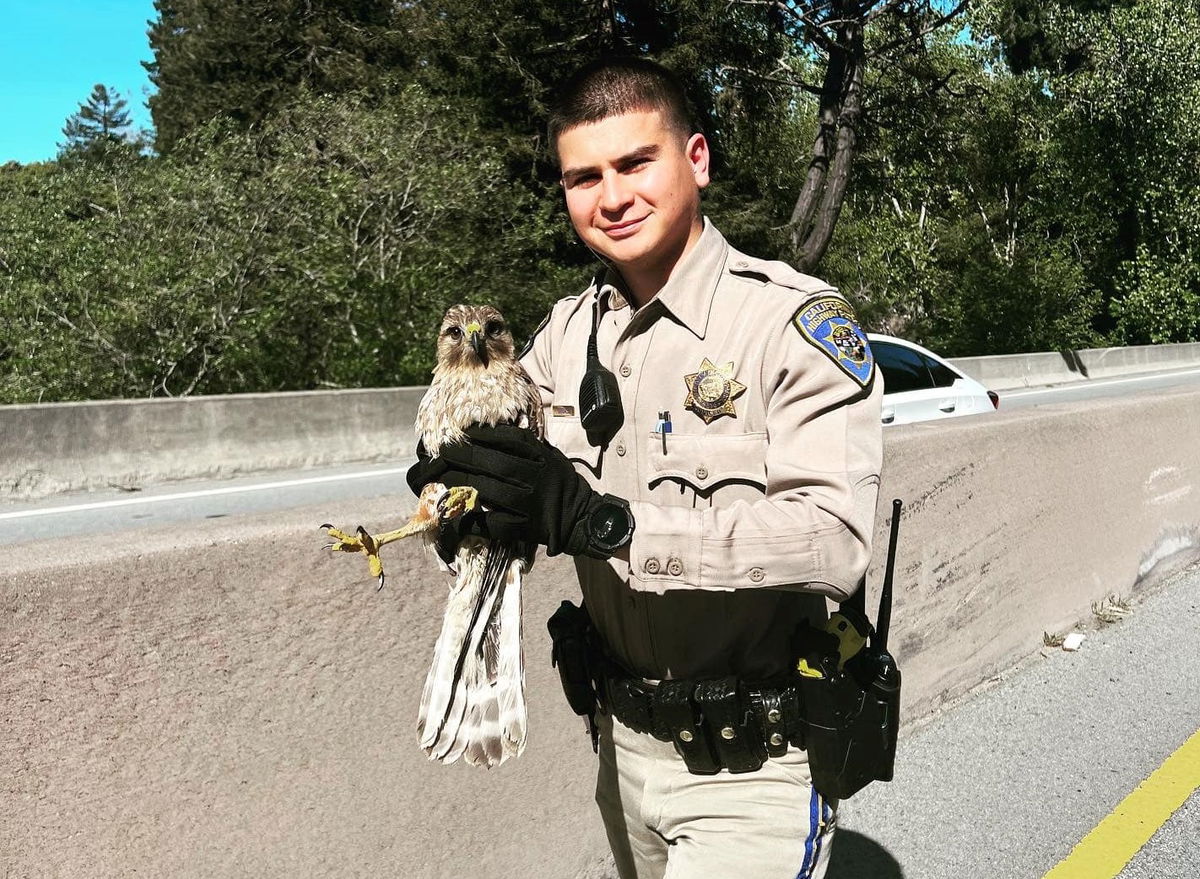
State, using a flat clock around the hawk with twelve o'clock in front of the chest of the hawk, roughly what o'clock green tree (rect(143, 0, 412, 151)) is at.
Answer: The green tree is roughly at 6 o'clock from the hawk.

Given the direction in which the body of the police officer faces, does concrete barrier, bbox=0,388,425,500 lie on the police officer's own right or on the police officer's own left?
on the police officer's own right

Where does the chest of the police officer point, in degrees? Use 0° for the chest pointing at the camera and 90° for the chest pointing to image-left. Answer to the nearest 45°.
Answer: approximately 45°

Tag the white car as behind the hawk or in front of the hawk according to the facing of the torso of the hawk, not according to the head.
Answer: behind
